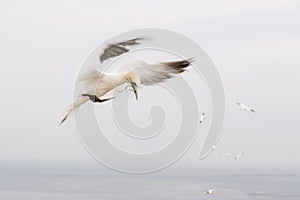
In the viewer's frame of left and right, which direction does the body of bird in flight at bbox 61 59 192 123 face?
facing the viewer and to the right of the viewer
